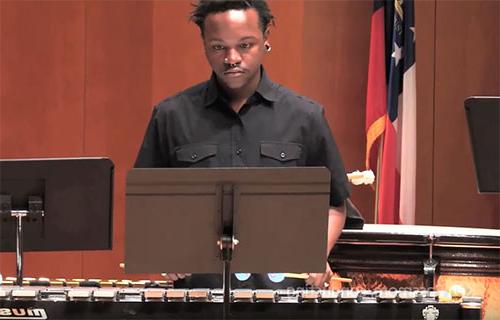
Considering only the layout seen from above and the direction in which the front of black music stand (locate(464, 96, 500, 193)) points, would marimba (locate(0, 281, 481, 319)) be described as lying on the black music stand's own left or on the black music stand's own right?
on the black music stand's own left

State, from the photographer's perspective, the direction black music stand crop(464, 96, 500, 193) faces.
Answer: facing away from the viewer

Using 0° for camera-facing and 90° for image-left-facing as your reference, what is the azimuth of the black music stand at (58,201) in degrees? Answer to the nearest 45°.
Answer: approximately 180°

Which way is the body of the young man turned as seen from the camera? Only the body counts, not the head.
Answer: toward the camera

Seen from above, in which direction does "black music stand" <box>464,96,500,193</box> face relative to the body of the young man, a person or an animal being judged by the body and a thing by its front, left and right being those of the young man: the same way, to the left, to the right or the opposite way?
the opposite way

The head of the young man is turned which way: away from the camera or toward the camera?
toward the camera
